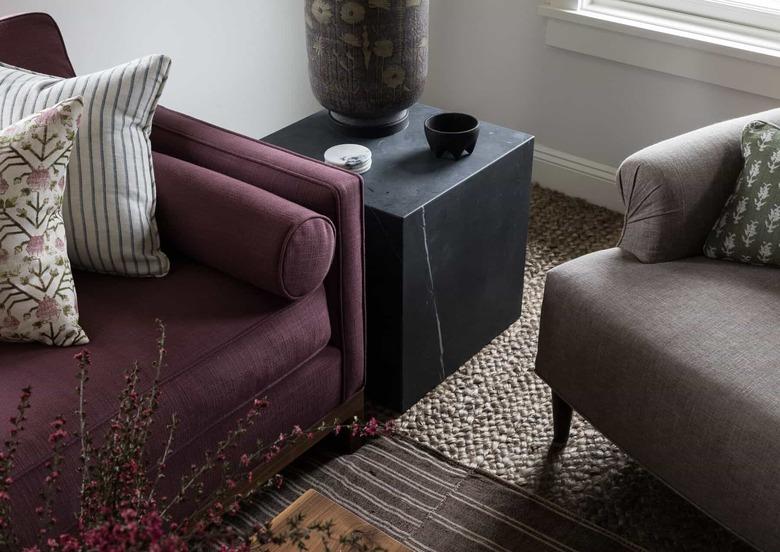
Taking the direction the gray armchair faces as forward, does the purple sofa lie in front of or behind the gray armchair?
in front

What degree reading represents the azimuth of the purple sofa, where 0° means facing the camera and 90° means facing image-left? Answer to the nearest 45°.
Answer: approximately 315°

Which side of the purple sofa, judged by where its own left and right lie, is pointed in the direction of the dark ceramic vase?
left

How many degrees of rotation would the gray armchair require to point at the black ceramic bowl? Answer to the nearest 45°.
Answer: approximately 90° to its right

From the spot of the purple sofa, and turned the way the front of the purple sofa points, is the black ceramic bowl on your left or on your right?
on your left

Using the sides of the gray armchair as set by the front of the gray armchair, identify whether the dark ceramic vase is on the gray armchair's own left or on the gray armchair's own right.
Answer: on the gray armchair's own right

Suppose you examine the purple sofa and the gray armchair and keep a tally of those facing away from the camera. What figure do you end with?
0

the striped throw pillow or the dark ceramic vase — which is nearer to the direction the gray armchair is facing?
the striped throw pillow

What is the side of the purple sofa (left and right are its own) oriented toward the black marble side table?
left

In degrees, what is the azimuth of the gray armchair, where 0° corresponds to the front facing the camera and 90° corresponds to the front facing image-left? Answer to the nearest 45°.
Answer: approximately 45°

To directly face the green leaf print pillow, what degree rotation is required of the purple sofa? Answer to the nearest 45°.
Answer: approximately 45° to its left
